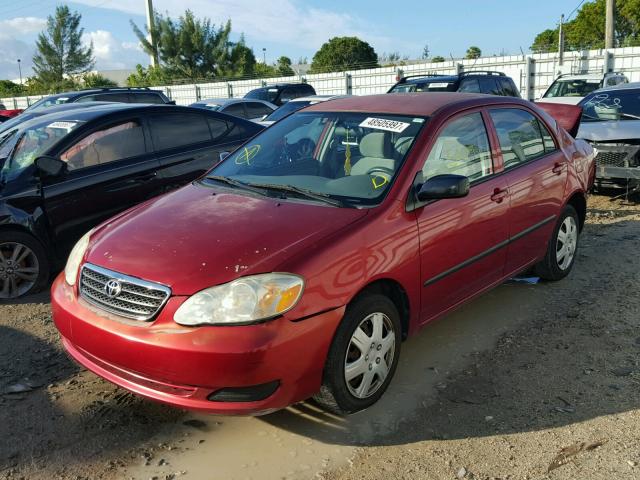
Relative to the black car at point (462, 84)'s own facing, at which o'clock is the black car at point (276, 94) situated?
the black car at point (276, 94) is roughly at 3 o'clock from the black car at point (462, 84).

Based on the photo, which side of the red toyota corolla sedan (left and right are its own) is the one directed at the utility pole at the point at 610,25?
back

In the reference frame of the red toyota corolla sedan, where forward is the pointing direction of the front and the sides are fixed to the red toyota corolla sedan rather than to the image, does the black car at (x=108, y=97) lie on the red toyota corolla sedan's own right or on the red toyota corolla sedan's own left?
on the red toyota corolla sedan's own right

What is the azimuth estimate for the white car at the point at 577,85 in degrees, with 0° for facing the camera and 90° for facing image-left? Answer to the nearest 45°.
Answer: approximately 45°

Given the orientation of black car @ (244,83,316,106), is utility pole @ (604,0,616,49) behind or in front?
behind

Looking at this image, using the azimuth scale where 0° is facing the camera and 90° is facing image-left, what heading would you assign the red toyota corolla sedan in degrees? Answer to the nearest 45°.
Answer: approximately 45°
